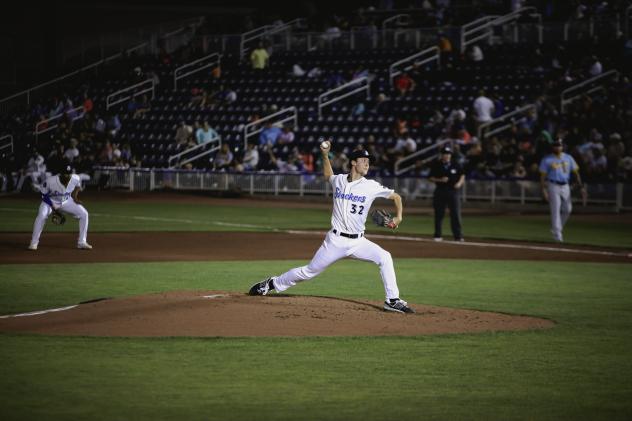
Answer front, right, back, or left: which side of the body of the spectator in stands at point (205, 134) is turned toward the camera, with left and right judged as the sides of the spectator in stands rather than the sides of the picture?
front

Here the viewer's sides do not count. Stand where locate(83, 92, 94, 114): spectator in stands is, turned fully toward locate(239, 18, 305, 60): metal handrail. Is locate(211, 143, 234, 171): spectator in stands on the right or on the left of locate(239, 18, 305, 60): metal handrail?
right

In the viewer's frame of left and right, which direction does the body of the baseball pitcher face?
facing the viewer and to the right of the viewer

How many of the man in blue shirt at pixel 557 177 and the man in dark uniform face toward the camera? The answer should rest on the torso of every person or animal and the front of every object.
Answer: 2

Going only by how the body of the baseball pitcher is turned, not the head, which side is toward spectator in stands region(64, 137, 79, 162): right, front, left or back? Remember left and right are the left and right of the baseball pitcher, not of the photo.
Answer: back

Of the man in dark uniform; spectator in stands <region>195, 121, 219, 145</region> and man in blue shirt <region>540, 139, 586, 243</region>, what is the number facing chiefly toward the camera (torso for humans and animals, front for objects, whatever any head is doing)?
3

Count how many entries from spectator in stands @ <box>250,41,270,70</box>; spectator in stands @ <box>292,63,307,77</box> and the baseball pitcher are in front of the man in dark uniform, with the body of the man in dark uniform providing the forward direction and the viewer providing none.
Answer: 1

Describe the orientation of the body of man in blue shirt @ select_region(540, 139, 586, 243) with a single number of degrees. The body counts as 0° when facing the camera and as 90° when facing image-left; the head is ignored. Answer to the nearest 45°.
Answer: approximately 0°

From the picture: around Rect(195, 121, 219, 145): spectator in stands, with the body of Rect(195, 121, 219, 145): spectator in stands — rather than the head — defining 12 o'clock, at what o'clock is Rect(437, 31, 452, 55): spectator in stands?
Rect(437, 31, 452, 55): spectator in stands is roughly at 9 o'clock from Rect(195, 121, 219, 145): spectator in stands.

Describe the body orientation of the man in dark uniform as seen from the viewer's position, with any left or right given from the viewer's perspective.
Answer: facing the viewer

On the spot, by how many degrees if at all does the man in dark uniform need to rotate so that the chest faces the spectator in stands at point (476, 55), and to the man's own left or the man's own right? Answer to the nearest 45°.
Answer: approximately 180°

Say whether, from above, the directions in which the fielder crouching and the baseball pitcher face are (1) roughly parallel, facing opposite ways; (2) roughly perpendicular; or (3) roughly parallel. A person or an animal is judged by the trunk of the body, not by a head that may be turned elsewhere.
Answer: roughly parallel

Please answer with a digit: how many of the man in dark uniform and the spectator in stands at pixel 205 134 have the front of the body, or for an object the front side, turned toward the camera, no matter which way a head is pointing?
2
